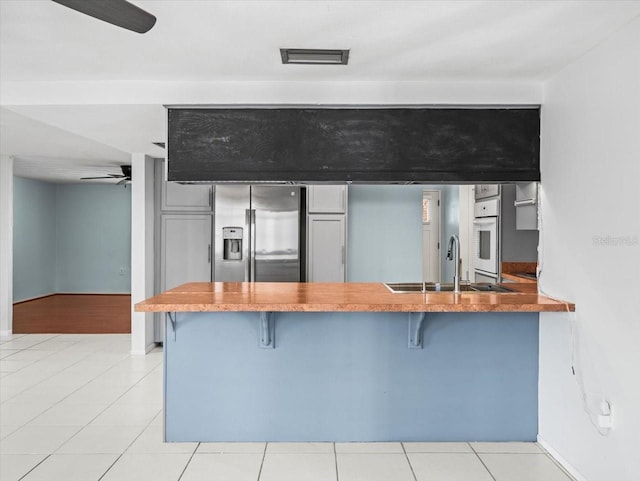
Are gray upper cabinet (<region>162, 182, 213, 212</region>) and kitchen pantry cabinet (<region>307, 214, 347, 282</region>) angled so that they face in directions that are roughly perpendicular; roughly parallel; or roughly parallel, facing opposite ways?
roughly parallel

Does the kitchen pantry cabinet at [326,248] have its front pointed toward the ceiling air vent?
yes

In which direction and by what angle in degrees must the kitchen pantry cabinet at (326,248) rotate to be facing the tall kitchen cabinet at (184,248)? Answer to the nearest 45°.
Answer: approximately 90° to its right

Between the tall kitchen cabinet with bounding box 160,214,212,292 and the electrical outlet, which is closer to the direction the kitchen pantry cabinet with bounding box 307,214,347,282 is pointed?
the electrical outlet

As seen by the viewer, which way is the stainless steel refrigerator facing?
toward the camera

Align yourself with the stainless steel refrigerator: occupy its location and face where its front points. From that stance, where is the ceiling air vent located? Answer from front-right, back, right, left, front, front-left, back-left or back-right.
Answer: front

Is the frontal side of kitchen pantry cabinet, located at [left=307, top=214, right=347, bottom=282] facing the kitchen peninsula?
yes

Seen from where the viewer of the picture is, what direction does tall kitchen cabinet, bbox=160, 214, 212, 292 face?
facing the viewer

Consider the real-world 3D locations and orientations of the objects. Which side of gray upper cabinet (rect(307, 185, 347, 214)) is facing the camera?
front

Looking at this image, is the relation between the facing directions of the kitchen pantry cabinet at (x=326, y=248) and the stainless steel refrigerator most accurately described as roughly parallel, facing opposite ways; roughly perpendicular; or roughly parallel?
roughly parallel

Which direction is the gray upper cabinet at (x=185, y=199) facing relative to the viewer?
toward the camera

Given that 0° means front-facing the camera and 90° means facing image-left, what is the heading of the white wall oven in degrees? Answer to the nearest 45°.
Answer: approximately 45°
